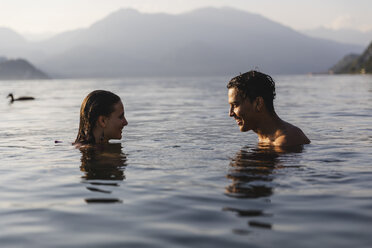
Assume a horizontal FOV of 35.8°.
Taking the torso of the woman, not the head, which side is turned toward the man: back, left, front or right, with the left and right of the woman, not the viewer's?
front

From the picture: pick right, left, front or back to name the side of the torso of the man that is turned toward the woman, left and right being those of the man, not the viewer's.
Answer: front

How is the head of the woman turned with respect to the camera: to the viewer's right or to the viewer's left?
to the viewer's right

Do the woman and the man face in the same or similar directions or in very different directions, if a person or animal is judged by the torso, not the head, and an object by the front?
very different directions

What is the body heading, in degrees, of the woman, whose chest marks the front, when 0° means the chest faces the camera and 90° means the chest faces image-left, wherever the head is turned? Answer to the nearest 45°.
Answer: approximately 270°

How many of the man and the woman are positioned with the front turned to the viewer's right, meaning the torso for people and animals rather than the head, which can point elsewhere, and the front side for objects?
1

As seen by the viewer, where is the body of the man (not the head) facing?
to the viewer's left
